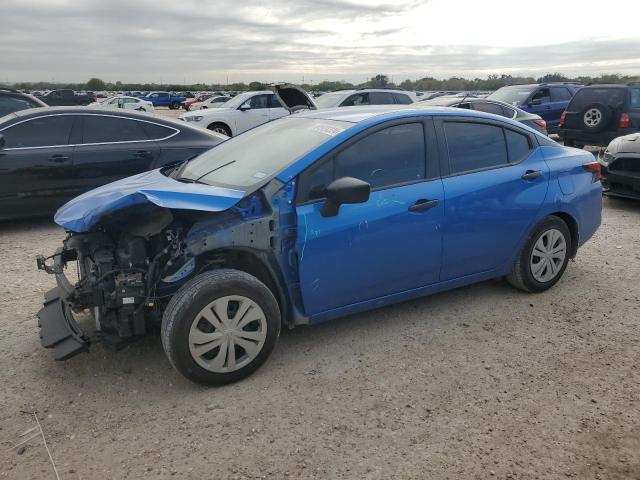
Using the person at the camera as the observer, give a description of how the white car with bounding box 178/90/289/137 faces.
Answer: facing the viewer and to the left of the viewer

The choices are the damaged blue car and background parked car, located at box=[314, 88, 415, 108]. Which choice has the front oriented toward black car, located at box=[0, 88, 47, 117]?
the background parked car

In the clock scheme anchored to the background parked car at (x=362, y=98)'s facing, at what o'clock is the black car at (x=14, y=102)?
The black car is roughly at 12 o'clock from the background parked car.

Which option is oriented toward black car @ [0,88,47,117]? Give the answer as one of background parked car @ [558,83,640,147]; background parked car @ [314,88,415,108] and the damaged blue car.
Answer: background parked car @ [314,88,415,108]

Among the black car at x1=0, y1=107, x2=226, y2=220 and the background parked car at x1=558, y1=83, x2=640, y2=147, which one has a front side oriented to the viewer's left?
the black car

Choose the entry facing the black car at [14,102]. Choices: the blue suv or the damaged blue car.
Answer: the blue suv

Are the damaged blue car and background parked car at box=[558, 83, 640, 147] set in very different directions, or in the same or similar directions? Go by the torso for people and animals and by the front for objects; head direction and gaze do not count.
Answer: very different directions

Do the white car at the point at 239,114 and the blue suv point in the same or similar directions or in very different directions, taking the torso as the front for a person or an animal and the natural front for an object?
same or similar directions

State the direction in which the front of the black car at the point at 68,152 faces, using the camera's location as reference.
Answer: facing to the left of the viewer

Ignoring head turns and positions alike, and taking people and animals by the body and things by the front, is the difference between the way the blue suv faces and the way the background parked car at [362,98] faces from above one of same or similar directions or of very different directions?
same or similar directions

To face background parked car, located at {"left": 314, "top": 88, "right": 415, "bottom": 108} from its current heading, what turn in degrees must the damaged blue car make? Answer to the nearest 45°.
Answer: approximately 135° to its right

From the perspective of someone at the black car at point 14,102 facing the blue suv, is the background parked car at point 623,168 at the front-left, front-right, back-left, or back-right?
front-right
